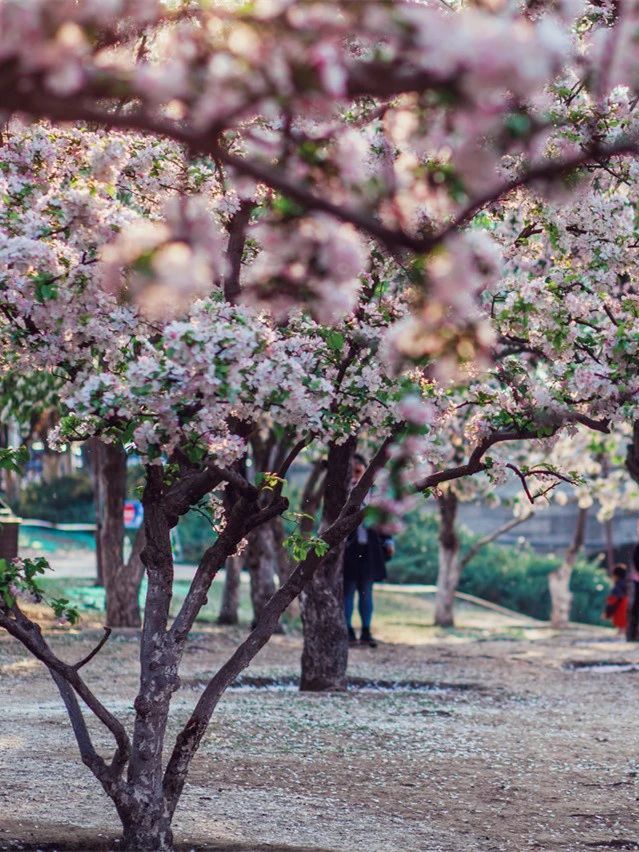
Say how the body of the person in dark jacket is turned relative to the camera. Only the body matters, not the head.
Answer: toward the camera

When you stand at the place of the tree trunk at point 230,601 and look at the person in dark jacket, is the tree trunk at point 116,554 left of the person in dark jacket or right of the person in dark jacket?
right

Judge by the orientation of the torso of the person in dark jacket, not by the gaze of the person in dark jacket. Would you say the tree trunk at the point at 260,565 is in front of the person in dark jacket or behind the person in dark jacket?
behind

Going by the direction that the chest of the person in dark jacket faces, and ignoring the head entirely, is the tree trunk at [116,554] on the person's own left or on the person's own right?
on the person's own right

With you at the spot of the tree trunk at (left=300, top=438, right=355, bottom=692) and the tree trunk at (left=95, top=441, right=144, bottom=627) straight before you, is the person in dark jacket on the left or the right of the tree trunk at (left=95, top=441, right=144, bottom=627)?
right

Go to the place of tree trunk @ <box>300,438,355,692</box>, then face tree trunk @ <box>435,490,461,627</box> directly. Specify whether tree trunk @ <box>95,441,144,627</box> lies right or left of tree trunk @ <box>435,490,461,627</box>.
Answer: left

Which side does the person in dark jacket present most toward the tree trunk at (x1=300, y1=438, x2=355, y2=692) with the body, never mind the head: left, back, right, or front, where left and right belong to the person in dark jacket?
front

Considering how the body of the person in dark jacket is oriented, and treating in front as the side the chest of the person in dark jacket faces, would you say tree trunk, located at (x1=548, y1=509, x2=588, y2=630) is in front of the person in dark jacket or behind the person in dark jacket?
behind

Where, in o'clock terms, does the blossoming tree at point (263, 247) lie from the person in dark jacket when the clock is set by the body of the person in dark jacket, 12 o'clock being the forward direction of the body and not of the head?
The blossoming tree is roughly at 12 o'clock from the person in dark jacket.
